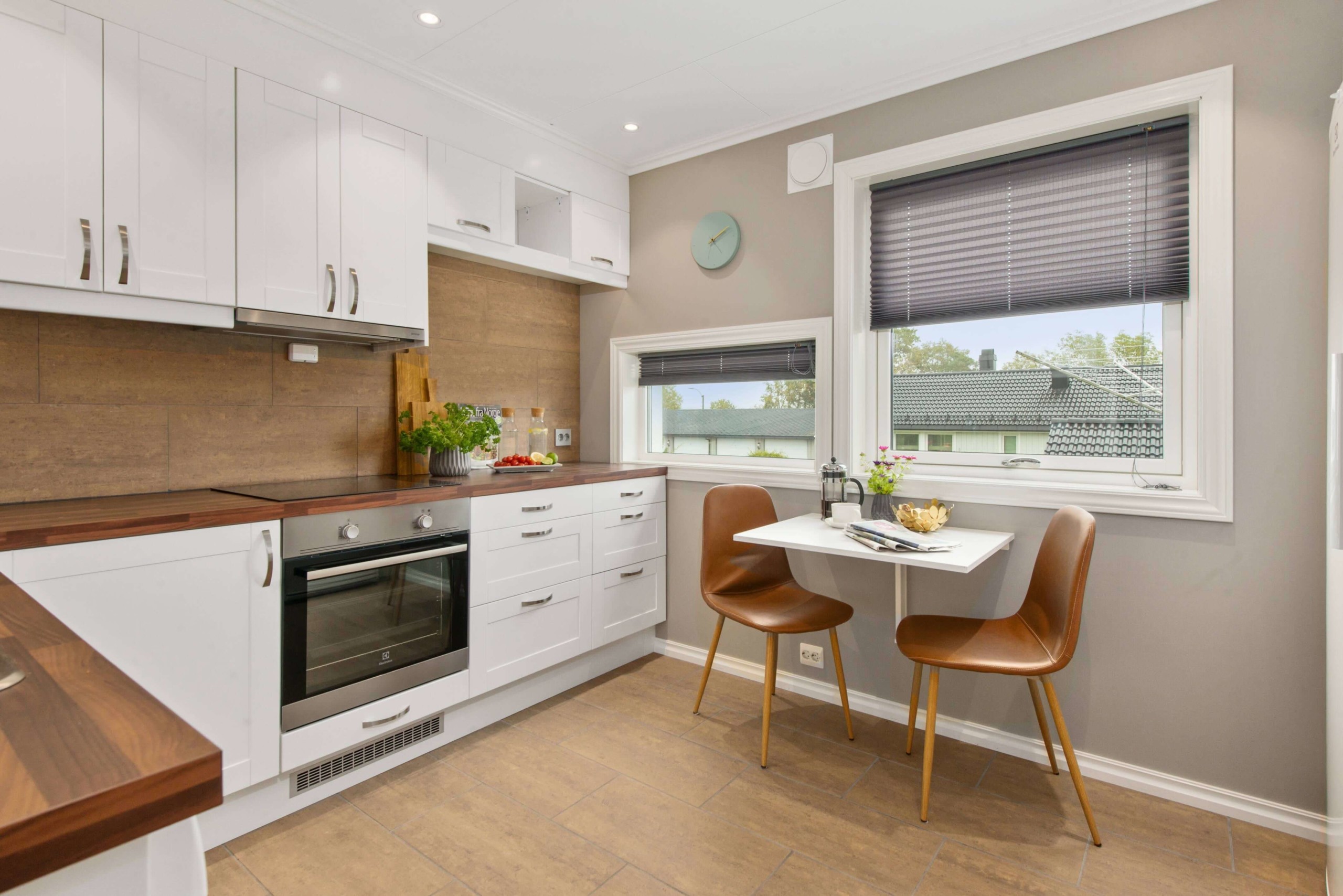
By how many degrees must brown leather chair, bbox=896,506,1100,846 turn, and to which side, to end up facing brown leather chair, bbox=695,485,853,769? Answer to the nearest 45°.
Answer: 0° — it already faces it

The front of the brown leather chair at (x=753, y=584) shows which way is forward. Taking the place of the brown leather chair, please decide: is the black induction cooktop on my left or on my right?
on my right

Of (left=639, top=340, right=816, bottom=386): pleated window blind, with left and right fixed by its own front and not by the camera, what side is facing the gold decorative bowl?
left

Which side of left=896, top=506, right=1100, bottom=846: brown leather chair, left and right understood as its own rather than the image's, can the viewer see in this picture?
left

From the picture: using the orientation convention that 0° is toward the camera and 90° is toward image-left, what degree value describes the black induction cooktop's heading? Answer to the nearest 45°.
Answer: approximately 315°

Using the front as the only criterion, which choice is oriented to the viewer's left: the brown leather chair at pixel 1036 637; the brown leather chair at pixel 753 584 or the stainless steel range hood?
the brown leather chair at pixel 1036 637

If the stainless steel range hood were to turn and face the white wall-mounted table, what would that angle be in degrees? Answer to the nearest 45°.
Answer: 0° — it already faces it

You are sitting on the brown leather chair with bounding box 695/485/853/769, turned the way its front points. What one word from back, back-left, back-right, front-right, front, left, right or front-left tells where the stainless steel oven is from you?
right

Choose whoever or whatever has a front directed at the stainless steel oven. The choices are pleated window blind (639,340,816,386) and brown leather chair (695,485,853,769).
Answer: the pleated window blind

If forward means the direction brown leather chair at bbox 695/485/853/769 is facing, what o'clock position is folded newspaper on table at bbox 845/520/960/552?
The folded newspaper on table is roughly at 12 o'clock from the brown leather chair.

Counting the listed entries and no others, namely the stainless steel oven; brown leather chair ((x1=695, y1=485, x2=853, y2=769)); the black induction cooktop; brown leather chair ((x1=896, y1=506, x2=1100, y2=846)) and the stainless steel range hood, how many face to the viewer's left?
1

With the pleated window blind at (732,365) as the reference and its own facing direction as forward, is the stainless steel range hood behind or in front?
in front

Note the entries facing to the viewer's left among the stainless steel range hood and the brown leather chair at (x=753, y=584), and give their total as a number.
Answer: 0
